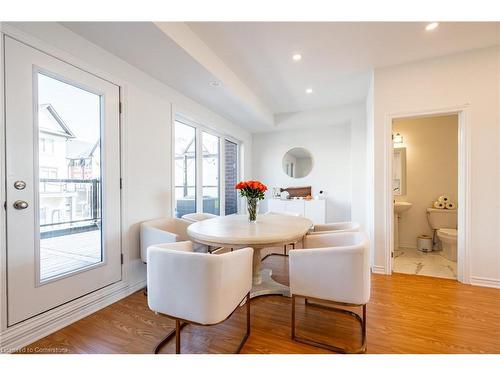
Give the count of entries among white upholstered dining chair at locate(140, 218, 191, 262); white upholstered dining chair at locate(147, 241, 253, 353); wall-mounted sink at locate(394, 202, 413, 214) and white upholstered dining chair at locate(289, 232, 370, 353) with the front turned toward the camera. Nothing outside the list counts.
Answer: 0

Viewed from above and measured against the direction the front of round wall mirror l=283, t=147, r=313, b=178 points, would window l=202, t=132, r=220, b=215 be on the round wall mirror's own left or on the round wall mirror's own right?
on the round wall mirror's own right

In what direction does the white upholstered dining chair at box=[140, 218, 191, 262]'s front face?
to the viewer's right

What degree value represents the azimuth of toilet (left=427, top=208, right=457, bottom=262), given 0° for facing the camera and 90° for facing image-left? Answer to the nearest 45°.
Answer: approximately 0°

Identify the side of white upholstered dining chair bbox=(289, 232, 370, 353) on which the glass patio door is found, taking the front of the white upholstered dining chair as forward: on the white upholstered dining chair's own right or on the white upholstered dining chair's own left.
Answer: on the white upholstered dining chair's own left

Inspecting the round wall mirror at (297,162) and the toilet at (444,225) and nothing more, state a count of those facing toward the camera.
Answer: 2

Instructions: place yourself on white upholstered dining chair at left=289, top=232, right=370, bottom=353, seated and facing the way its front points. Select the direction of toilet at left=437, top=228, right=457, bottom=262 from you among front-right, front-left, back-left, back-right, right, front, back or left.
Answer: right

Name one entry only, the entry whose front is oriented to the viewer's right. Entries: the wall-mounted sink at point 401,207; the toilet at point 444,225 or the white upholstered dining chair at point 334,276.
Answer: the wall-mounted sink

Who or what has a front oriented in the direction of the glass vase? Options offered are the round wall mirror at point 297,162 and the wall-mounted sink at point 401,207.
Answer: the round wall mirror

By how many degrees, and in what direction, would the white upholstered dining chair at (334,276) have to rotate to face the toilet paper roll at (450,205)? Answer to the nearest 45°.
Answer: approximately 90° to its right

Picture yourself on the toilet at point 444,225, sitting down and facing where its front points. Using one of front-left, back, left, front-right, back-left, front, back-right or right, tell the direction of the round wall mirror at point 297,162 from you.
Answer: right

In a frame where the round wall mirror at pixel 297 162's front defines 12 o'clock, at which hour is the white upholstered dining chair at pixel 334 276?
The white upholstered dining chair is roughly at 12 o'clock from the round wall mirror.

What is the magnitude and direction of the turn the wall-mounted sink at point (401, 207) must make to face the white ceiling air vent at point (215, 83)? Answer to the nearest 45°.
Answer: approximately 135° to its right

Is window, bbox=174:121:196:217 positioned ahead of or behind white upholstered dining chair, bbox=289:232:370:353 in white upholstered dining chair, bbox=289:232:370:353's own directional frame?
ahead

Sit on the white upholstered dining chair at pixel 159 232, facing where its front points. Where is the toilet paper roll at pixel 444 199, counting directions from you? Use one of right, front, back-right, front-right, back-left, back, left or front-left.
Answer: front

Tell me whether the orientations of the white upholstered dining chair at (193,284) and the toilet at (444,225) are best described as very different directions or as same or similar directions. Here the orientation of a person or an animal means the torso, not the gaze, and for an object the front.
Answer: very different directions

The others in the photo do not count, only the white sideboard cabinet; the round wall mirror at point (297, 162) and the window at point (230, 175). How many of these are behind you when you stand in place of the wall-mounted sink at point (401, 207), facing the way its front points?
3

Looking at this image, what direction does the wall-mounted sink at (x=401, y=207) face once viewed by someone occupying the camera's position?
facing to the right of the viewer

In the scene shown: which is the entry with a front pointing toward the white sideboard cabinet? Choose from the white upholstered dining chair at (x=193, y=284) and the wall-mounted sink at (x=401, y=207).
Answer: the white upholstered dining chair

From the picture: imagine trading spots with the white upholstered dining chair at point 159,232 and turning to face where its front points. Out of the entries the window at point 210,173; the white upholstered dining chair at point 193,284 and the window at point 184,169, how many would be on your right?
1

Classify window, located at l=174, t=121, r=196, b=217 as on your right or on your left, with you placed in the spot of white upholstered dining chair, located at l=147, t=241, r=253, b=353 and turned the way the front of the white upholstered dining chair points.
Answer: on your left
